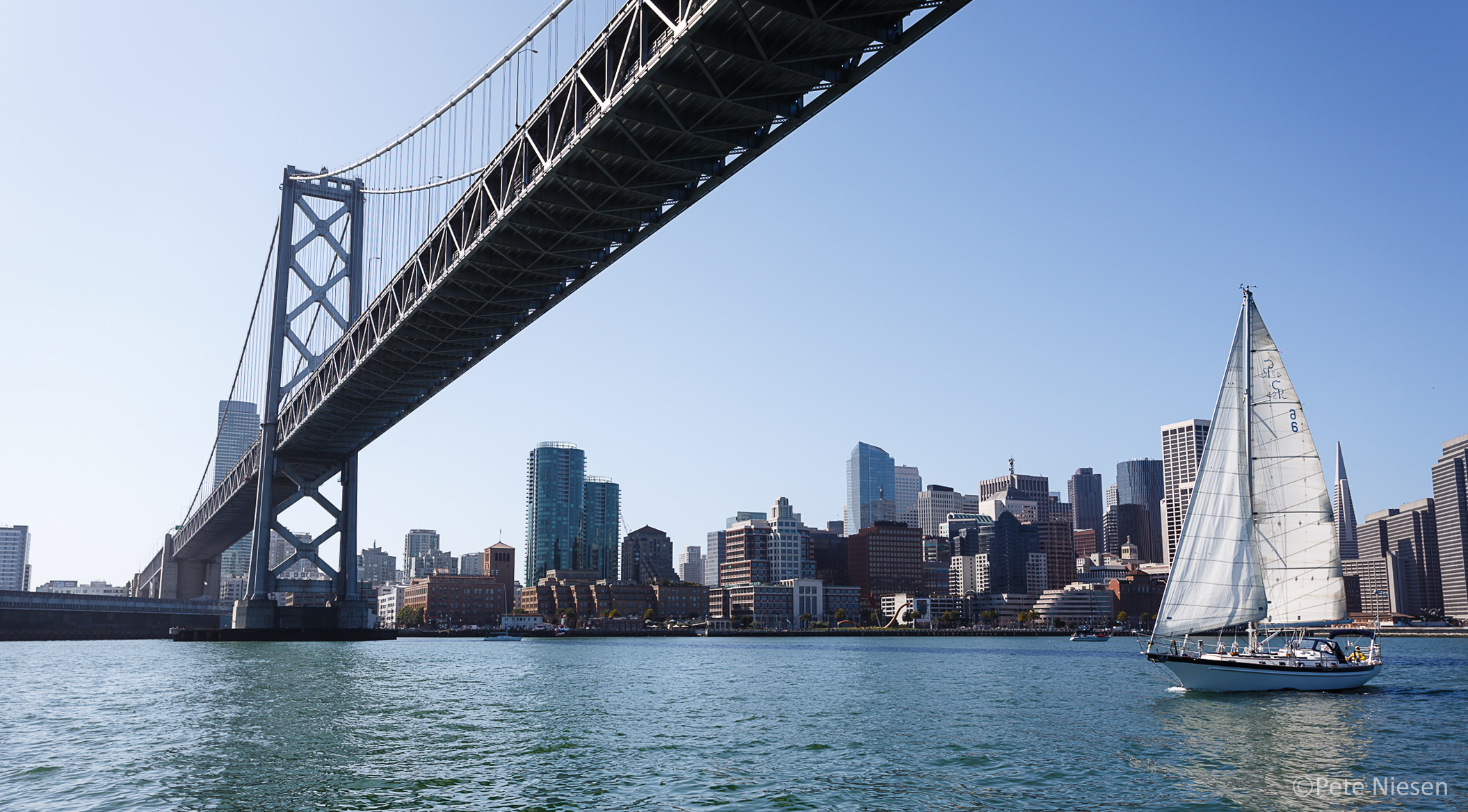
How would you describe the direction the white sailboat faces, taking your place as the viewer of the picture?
facing to the left of the viewer
